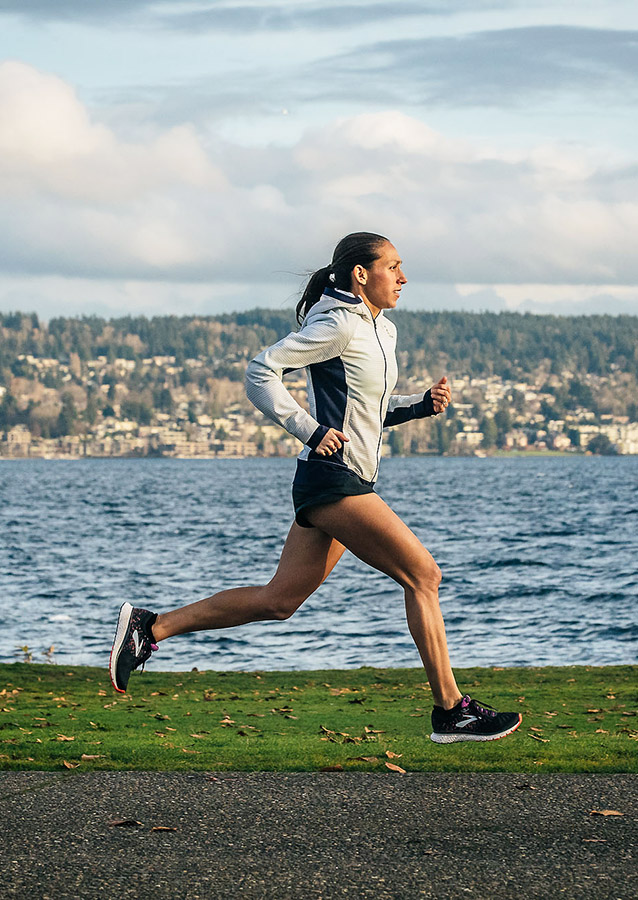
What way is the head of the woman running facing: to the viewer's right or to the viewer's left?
to the viewer's right

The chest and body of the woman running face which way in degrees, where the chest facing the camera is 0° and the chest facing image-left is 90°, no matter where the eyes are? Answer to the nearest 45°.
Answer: approximately 270°
